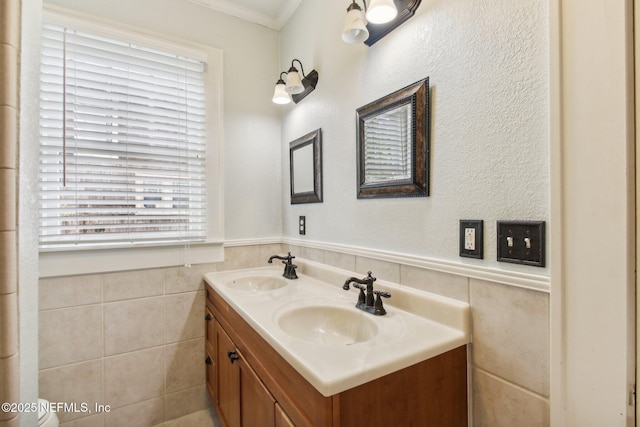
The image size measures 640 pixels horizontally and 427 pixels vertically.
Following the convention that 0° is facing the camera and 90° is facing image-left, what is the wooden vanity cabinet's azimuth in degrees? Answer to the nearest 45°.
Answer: approximately 45°

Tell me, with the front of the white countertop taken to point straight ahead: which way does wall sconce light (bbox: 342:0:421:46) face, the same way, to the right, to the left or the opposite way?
the same way

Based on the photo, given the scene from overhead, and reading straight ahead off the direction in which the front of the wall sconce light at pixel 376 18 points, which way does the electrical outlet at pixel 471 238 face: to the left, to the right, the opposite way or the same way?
the same way

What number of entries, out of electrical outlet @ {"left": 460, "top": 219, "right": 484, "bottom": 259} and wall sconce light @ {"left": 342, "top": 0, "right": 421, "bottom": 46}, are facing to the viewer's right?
0

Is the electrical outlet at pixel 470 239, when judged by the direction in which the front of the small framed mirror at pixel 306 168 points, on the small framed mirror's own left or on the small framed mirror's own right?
on the small framed mirror's own left

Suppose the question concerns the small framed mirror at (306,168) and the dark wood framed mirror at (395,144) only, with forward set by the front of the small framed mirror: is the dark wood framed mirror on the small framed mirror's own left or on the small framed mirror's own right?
on the small framed mirror's own left

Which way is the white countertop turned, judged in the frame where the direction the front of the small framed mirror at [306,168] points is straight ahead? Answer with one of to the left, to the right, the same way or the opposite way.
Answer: the same way

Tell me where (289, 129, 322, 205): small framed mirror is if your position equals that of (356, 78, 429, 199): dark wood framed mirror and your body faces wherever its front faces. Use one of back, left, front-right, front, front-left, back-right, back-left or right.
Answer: right

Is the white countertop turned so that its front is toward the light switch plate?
no

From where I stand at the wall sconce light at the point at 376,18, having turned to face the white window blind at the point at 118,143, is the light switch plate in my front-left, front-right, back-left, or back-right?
back-left

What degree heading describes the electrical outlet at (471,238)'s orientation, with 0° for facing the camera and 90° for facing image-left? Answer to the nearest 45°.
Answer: approximately 45°

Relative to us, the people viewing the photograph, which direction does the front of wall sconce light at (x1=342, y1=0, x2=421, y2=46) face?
facing the viewer and to the left of the viewer

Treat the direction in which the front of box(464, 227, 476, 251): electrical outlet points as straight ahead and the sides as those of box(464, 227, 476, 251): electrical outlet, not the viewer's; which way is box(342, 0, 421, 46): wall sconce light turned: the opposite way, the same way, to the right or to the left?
the same way

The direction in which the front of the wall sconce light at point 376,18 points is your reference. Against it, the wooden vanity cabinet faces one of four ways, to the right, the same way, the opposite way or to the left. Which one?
the same way

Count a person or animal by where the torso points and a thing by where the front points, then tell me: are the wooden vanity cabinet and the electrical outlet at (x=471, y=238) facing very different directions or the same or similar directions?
same or similar directions

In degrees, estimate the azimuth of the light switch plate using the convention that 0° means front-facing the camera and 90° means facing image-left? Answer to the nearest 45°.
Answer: approximately 45°
